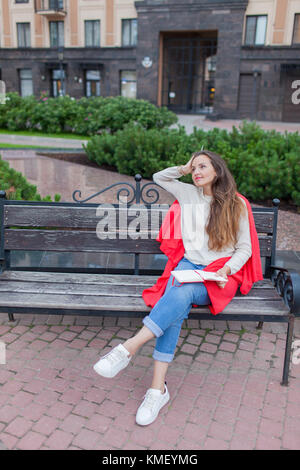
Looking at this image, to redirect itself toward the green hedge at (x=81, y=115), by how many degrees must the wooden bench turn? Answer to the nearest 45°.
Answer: approximately 180°

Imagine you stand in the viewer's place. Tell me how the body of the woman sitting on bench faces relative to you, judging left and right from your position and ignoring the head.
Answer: facing the viewer and to the left of the viewer

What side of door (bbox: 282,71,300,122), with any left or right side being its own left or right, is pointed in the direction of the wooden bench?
front

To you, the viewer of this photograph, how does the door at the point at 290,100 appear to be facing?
facing the viewer

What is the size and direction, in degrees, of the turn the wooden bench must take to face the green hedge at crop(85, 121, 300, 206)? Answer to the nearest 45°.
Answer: approximately 180°

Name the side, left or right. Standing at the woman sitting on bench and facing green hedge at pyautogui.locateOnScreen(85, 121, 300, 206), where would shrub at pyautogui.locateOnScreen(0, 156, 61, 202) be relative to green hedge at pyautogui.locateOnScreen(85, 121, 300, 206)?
left

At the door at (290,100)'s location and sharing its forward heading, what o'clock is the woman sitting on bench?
The woman sitting on bench is roughly at 12 o'clock from the door.

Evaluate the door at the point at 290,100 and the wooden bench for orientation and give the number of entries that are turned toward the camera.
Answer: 2

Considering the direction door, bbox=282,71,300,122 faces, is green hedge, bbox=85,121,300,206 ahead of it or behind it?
ahead
